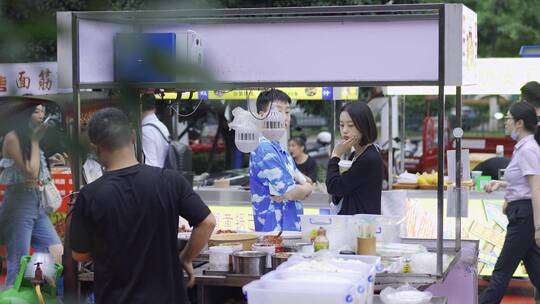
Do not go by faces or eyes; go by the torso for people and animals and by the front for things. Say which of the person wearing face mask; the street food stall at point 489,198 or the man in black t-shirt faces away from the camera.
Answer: the man in black t-shirt

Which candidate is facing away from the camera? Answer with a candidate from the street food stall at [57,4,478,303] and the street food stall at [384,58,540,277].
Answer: the street food stall at [57,4,478,303]

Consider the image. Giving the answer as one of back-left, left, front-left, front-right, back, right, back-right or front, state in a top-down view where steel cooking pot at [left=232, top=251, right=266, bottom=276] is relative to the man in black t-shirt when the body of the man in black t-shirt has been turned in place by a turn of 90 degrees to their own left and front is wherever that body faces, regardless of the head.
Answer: back-right

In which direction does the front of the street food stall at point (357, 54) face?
away from the camera

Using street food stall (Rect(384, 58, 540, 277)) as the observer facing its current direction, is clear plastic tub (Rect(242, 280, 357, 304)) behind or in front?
in front

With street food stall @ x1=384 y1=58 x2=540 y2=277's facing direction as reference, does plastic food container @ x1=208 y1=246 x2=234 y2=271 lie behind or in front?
in front

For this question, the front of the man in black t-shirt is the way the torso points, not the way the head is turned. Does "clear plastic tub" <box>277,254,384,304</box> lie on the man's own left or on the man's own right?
on the man's own right

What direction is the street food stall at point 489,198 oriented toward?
toward the camera

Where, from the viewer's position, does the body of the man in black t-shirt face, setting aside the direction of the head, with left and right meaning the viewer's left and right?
facing away from the viewer

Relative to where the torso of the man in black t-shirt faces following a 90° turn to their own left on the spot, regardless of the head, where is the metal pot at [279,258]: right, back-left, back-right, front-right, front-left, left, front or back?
back-right
